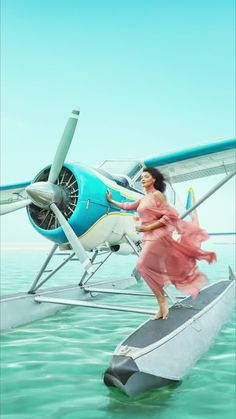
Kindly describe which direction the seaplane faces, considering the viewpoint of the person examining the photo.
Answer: facing the viewer and to the left of the viewer
